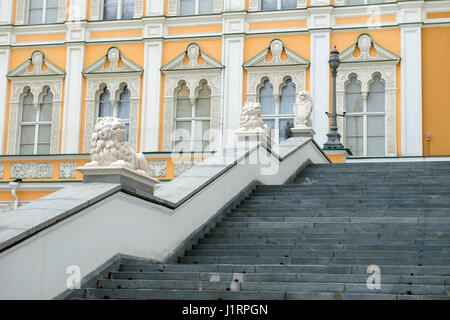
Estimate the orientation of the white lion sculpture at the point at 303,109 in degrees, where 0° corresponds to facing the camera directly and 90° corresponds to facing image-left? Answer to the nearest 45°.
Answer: approximately 45°

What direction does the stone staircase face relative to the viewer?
toward the camera

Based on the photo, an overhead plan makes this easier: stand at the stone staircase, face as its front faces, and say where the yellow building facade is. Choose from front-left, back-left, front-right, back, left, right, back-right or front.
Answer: back

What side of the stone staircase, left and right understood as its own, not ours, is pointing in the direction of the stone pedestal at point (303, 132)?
back

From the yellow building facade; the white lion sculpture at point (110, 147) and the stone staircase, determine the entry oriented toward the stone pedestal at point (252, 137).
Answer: the yellow building facade

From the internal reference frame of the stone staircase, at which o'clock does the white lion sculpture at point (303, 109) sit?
The white lion sculpture is roughly at 6 o'clock from the stone staircase.

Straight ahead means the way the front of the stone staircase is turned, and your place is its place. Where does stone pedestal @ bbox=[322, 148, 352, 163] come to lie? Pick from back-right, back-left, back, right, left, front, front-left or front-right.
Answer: back

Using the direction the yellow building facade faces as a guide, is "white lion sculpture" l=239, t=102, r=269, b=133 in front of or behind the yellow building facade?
in front

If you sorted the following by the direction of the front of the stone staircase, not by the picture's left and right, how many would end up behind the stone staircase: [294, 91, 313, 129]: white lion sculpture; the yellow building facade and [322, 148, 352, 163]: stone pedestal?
3

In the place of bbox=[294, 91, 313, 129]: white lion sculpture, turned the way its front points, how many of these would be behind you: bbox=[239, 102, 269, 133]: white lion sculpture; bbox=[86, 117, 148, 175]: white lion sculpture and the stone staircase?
0

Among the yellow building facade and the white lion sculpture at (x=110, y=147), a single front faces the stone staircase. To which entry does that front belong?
the yellow building facade

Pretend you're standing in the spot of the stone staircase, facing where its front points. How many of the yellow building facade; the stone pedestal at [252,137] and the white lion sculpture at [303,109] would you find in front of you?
0

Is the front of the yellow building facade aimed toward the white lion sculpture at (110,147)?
yes

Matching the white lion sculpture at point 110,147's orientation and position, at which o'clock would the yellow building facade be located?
The yellow building facade is roughly at 5 o'clock from the white lion sculpture.

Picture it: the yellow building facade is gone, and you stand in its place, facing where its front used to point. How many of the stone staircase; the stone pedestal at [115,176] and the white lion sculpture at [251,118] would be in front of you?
3

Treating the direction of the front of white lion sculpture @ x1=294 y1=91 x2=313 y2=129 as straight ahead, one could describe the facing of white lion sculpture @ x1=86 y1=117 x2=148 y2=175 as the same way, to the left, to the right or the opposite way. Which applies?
the same way

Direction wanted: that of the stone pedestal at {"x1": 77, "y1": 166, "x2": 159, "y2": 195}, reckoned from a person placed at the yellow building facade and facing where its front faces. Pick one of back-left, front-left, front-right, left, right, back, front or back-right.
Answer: front

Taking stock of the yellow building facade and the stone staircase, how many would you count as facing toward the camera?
2
